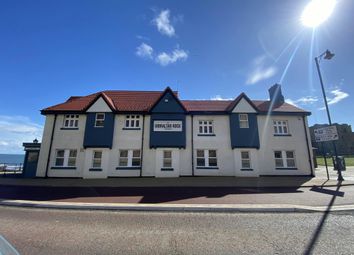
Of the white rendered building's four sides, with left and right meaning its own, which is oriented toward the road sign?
left

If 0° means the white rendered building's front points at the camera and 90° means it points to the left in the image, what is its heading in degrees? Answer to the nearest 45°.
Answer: approximately 0°
